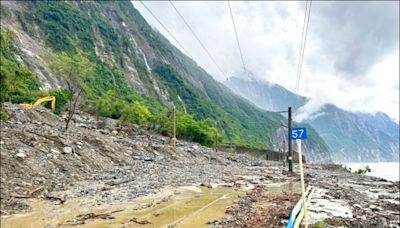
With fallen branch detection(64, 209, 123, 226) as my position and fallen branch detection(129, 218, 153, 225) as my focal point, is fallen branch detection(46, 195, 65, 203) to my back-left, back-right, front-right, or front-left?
back-left

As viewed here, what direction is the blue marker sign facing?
toward the camera

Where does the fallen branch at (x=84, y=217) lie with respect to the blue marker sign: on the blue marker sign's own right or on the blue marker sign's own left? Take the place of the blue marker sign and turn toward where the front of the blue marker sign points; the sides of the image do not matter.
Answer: on the blue marker sign's own right

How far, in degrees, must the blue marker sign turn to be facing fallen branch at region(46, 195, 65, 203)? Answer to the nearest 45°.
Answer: approximately 90° to its right

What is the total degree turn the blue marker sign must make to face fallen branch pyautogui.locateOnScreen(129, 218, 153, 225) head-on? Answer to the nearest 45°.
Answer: approximately 90° to its right
